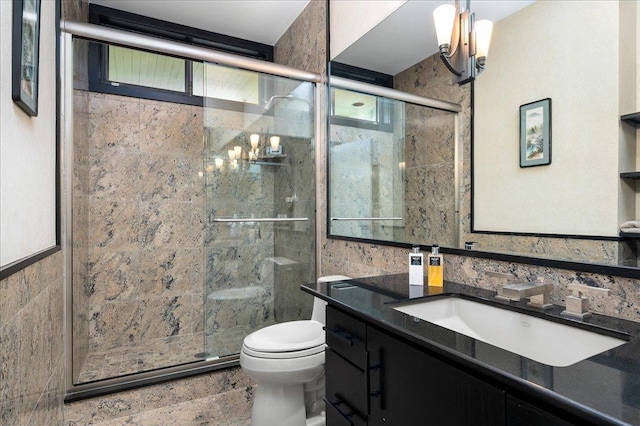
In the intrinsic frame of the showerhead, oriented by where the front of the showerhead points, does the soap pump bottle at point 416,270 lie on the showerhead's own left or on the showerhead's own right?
on the showerhead's own left

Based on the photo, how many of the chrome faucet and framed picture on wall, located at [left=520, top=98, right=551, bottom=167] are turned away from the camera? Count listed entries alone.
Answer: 0

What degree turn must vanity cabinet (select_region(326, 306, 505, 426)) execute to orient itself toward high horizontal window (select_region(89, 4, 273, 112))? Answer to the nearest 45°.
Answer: approximately 90° to its right

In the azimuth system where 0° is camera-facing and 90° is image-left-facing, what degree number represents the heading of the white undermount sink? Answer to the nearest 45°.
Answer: approximately 45°

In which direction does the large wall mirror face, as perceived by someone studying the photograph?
facing the viewer and to the left of the viewer

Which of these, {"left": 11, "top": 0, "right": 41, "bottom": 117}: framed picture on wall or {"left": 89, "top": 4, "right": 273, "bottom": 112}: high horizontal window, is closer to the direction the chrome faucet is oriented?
the framed picture on wall
